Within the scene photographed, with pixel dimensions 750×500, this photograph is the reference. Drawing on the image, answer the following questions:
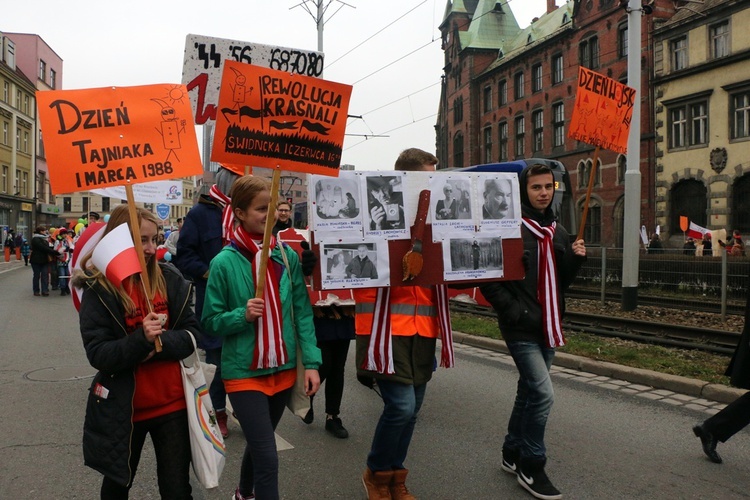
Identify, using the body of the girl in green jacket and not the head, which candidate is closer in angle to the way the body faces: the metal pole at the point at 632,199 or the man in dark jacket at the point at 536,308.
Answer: the man in dark jacket

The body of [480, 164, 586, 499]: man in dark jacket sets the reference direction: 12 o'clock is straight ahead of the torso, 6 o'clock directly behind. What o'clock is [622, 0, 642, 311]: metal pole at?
The metal pole is roughly at 8 o'clock from the man in dark jacket.

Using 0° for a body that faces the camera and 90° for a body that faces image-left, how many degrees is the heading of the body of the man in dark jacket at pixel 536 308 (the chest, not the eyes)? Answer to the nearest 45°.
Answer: approximately 315°

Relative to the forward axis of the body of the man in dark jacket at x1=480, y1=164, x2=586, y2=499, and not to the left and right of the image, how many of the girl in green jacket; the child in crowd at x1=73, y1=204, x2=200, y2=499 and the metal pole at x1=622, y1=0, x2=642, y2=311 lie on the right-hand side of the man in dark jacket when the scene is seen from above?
2

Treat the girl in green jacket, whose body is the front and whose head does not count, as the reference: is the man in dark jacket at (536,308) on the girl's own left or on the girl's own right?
on the girl's own left

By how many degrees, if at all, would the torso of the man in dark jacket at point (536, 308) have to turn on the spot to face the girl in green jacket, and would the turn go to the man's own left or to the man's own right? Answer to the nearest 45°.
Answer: approximately 90° to the man's own right

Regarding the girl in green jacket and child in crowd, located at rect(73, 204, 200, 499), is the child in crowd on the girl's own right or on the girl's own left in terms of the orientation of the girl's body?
on the girl's own right
